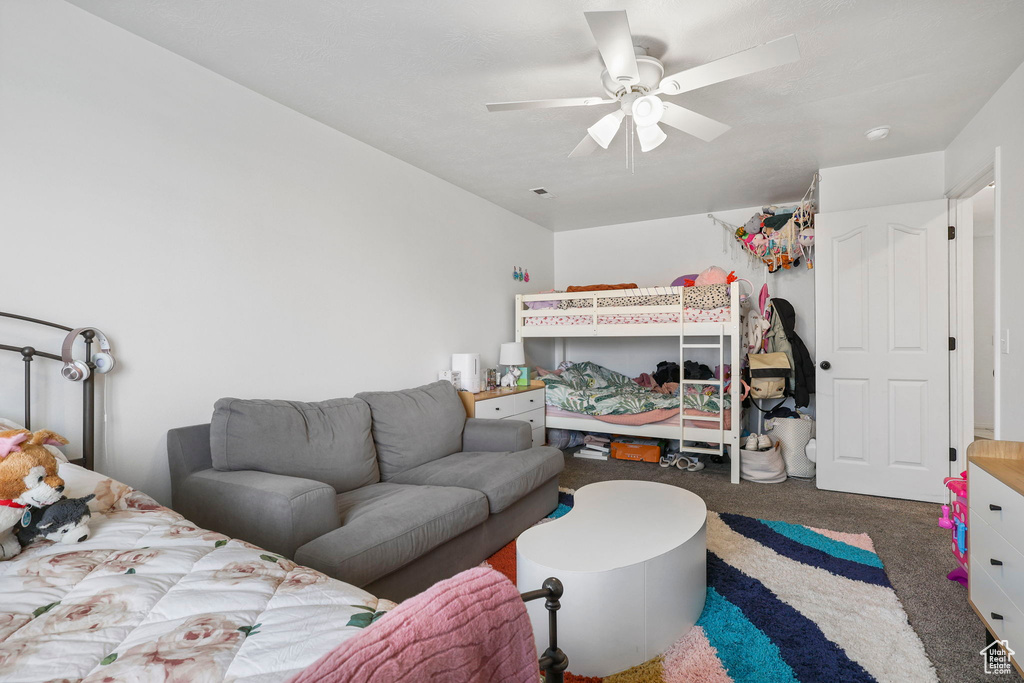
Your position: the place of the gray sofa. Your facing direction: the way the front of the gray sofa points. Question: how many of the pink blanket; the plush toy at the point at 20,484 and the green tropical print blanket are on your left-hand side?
1

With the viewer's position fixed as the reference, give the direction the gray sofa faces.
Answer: facing the viewer and to the right of the viewer

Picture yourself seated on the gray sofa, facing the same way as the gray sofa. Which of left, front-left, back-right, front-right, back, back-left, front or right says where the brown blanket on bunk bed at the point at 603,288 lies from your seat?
left

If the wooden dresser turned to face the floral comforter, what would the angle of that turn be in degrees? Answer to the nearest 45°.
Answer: approximately 45° to its left

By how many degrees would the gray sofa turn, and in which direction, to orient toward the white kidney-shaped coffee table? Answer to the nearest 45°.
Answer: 0° — it already faces it

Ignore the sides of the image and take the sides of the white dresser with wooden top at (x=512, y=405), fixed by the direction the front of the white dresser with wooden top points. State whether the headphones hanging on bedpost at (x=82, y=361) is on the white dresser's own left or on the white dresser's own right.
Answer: on the white dresser's own right

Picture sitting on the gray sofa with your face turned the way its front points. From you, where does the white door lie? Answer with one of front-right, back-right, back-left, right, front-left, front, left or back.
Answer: front-left

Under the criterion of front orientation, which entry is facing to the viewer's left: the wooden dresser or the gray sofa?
the wooden dresser

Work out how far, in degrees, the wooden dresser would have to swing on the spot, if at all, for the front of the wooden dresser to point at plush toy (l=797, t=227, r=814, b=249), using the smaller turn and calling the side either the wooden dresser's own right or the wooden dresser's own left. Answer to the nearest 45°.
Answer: approximately 45° to the wooden dresser's own right

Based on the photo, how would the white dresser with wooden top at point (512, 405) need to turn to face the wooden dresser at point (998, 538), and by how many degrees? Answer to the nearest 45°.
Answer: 0° — it already faces it

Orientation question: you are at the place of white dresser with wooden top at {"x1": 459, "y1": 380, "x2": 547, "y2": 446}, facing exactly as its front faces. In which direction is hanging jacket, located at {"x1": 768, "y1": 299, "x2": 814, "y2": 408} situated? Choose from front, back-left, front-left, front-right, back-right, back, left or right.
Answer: front-left

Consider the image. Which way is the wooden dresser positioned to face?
to the viewer's left

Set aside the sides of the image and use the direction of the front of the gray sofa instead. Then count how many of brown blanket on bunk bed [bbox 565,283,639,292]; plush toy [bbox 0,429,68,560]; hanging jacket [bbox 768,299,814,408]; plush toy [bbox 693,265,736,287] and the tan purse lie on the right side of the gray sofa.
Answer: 1

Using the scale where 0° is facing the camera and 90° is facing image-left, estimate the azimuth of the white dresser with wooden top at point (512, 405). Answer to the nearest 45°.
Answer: approximately 315°
